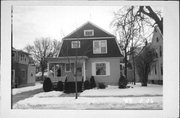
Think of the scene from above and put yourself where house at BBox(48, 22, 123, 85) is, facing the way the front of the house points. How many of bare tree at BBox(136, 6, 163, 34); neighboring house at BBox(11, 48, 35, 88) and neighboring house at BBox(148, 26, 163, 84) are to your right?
1

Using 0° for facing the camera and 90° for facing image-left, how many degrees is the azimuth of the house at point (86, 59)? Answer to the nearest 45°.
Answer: approximately 0°

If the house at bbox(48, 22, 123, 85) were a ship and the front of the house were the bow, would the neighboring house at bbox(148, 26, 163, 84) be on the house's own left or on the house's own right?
on the house's own left

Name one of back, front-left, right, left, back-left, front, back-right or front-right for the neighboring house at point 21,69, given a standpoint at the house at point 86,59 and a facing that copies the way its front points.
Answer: right
